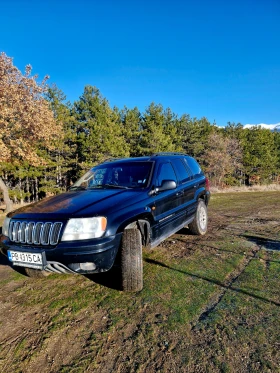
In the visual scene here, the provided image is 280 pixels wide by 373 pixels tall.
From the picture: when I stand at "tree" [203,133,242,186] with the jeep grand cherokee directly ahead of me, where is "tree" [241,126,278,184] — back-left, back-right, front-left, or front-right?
back-left

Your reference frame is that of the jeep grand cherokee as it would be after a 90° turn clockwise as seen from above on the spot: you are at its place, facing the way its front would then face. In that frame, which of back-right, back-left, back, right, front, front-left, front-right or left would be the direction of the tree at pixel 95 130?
front-right

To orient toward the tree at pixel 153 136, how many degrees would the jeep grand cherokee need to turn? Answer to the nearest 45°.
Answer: approximately 135° to its right

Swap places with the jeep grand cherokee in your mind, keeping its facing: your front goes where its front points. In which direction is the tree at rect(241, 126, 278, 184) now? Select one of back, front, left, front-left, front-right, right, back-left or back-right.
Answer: back

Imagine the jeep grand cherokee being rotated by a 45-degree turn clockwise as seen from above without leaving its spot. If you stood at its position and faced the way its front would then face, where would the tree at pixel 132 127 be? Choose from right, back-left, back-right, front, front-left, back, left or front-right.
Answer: right

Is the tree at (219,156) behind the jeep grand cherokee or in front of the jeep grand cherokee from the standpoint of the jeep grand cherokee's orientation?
behind

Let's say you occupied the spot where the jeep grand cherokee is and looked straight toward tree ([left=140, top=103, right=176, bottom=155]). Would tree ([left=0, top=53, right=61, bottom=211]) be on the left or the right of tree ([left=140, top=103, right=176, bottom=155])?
left

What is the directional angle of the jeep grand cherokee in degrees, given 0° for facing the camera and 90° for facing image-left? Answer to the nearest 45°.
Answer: approximately 45°

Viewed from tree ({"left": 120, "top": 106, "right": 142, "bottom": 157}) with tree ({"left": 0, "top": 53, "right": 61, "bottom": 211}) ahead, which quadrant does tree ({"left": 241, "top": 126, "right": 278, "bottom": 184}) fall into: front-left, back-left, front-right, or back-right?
back-left
